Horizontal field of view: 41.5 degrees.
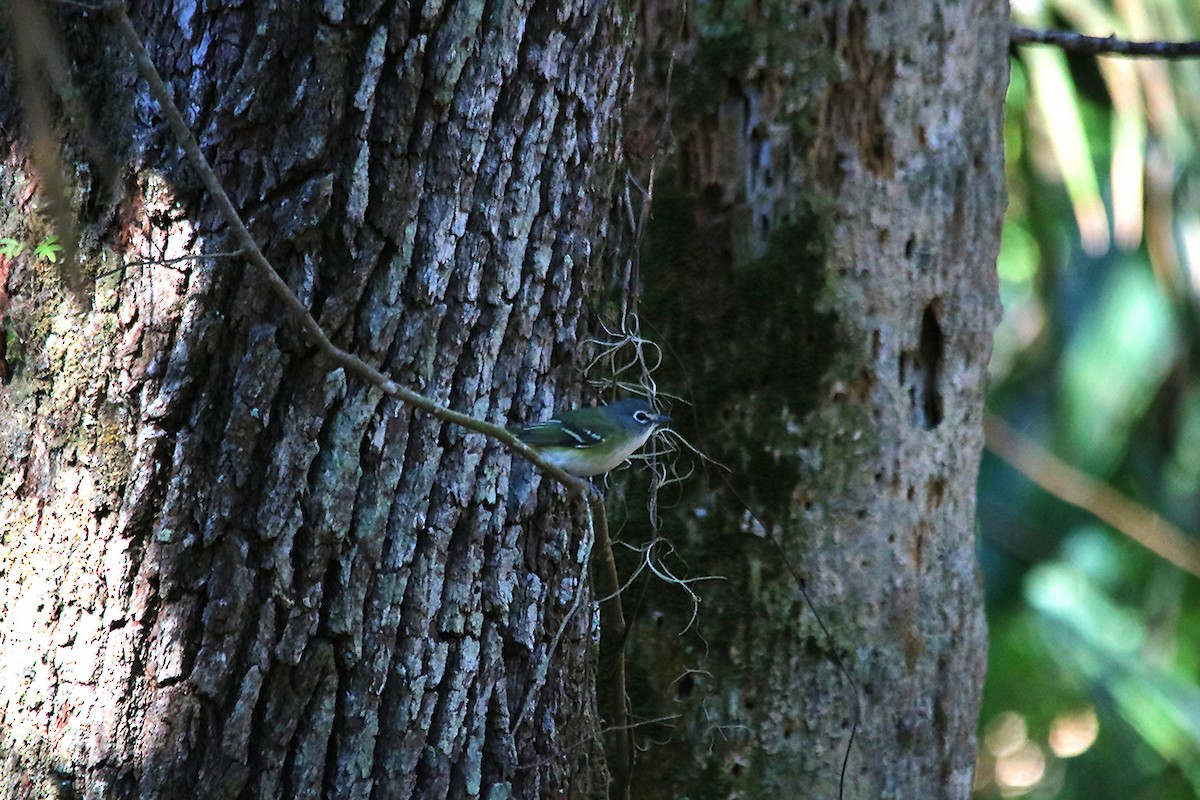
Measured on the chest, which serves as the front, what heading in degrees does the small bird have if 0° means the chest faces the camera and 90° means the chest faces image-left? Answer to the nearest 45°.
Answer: approximately 270°

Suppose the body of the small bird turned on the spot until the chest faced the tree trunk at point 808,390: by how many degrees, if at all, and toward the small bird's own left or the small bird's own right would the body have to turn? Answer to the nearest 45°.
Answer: approximately 45° to the small bird's own left

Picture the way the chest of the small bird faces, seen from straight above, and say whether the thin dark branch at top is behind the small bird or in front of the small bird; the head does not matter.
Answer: in front
